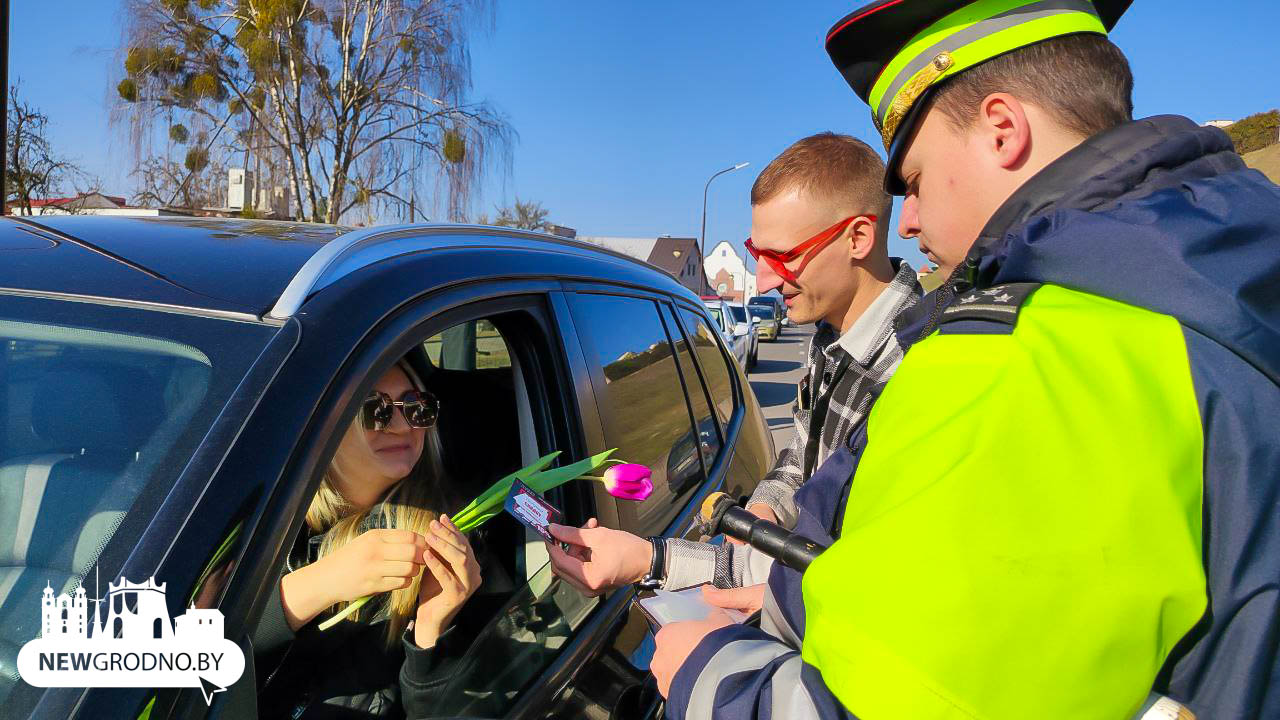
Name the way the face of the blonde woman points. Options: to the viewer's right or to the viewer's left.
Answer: to the viewer's right

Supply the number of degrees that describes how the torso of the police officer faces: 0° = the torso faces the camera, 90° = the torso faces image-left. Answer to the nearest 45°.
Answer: approximately 90°

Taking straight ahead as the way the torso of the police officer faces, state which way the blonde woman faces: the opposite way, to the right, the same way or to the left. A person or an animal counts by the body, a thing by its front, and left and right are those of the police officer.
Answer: the opposite way

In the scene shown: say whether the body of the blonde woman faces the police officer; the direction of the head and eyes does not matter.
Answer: yes

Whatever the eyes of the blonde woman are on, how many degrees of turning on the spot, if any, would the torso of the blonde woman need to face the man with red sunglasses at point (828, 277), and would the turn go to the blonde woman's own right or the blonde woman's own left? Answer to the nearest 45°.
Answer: approximately 90° to the blonde woman's own left

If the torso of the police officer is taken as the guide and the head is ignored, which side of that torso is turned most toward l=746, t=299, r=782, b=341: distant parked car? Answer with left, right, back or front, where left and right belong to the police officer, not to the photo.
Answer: right

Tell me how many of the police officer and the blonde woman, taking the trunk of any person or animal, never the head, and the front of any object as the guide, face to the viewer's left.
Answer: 1

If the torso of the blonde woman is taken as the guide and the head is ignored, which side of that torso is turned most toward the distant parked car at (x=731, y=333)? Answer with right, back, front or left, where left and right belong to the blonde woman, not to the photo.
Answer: back

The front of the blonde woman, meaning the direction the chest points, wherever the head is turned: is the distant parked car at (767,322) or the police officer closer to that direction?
the police officer

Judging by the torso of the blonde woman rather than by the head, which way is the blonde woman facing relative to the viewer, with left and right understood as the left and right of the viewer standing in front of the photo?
facing the viewer and to the right of the viewer

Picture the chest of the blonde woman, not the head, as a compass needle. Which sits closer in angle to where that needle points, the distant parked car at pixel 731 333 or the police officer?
the police officer

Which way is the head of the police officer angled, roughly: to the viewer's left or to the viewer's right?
to the viewer's left

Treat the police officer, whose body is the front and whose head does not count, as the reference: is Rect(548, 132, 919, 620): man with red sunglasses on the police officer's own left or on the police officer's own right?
on the police officer's own right

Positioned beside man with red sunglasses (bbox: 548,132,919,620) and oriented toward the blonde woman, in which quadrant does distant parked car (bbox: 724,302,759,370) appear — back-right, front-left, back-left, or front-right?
back-right
